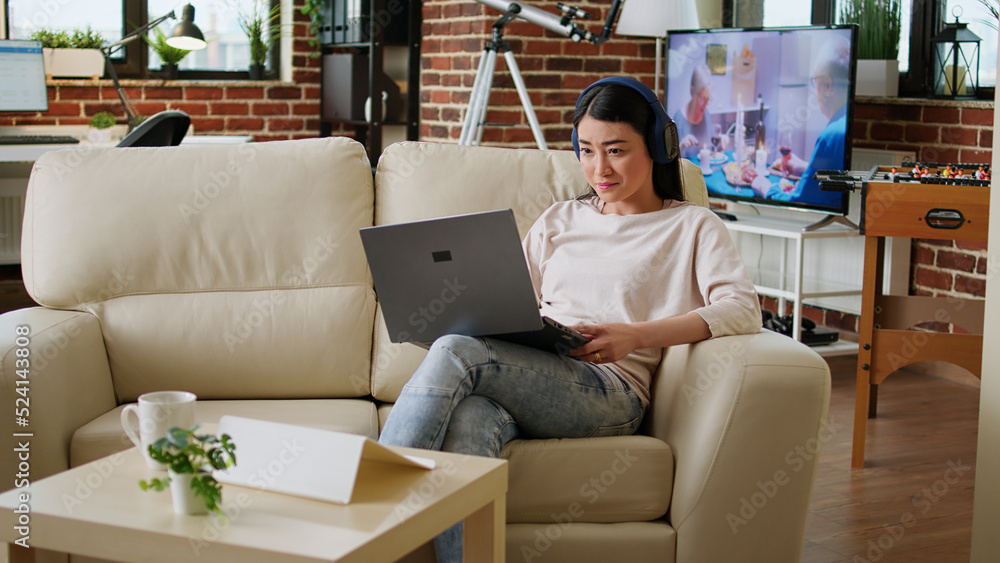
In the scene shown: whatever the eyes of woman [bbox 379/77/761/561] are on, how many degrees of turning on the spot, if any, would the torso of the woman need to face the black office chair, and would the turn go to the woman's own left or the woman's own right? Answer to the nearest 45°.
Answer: approximately 90° to the woman's own right

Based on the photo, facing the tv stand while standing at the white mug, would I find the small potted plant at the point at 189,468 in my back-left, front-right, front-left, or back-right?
back-right

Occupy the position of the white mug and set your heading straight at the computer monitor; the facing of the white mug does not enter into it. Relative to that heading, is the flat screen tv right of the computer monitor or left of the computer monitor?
right

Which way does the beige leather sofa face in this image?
toward the camera

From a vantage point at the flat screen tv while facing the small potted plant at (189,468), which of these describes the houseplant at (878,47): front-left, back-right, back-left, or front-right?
back-left

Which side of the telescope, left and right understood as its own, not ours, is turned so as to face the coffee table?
left

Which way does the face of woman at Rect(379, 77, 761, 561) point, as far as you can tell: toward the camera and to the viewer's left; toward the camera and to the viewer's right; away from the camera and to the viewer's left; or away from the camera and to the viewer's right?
toward the camera and to the viewer's left

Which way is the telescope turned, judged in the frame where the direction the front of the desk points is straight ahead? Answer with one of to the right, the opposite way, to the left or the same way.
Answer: to the right

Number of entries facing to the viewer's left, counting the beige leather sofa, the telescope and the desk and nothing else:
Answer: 1

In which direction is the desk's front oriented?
toward the camera

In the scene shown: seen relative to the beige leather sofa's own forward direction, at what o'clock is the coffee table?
The coffee table is roughly at 12 o'clock from the beige leather sofa.

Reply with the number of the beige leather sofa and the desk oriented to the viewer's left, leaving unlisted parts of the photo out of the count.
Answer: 0

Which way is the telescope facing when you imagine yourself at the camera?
facing to the left of the viewer

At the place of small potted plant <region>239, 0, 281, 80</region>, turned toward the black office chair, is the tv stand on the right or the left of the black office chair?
left

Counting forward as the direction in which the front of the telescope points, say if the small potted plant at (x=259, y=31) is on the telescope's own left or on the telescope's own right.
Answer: on the telescope's own right
